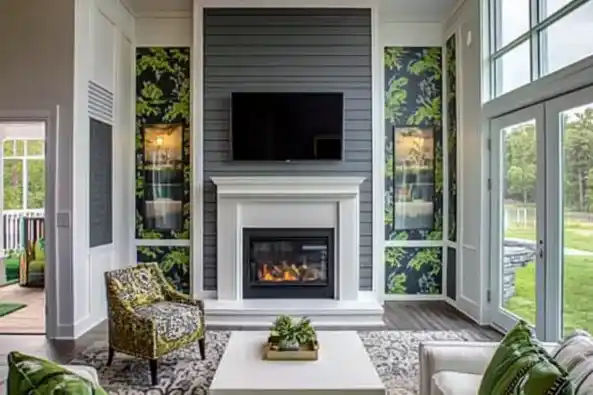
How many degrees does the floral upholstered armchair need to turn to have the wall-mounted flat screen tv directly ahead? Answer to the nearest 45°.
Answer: approximately 90° to its left

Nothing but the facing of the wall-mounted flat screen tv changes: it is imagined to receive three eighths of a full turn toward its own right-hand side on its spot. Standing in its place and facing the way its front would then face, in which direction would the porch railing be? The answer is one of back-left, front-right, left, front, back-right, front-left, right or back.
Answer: front

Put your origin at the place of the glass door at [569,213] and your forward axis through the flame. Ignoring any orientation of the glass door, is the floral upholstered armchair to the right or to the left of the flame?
left

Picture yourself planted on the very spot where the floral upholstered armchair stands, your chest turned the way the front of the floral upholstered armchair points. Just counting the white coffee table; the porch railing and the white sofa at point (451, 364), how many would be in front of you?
2

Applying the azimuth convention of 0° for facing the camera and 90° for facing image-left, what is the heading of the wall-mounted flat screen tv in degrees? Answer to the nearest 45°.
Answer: approximately 0°

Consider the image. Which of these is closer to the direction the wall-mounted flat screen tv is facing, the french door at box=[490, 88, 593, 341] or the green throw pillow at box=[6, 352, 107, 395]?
the green throw pillow

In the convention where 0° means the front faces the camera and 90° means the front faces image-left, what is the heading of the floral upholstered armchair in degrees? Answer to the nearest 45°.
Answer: approximately 315°
